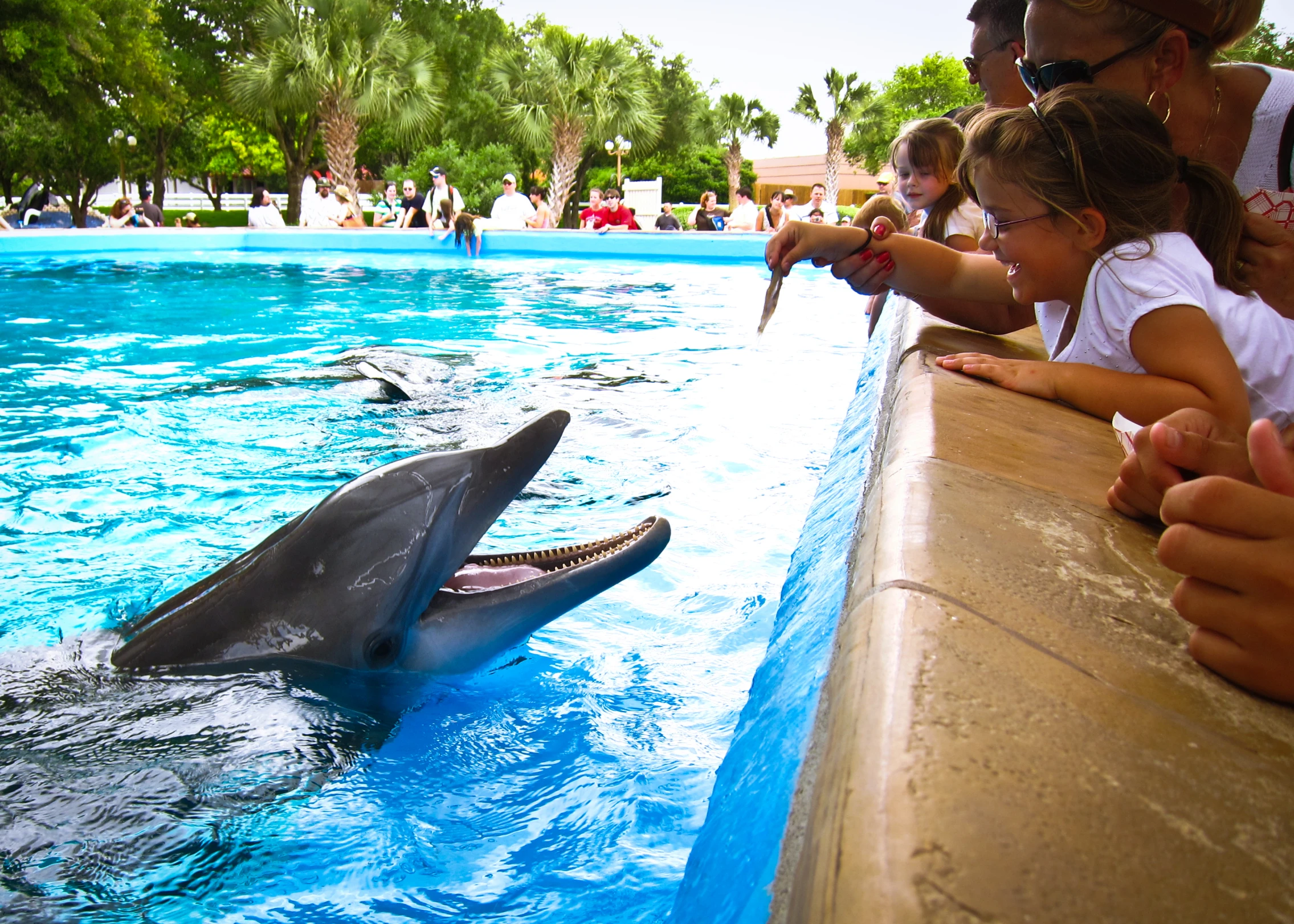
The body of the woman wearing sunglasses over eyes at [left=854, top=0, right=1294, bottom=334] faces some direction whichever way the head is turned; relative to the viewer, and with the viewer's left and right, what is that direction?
facing to the left of the viewer

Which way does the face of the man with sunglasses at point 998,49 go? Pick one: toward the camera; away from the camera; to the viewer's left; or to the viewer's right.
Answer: to the viewer's left

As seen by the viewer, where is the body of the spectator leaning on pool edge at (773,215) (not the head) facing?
toward the camera

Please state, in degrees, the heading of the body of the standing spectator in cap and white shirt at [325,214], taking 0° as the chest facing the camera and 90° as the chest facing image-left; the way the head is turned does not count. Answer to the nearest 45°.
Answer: approximately 0°

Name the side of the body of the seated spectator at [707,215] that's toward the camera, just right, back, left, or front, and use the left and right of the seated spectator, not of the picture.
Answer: front

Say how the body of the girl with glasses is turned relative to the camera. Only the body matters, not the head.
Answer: to the viewer's left

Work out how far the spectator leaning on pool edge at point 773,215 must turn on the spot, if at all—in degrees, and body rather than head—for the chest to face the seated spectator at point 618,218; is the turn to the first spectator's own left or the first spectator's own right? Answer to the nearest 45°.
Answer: approximately 90° to the first spectator's own right

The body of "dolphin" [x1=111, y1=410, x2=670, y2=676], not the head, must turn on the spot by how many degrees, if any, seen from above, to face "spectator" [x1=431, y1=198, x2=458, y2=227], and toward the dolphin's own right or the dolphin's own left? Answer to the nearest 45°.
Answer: approximately 90° to the dolphin's own left

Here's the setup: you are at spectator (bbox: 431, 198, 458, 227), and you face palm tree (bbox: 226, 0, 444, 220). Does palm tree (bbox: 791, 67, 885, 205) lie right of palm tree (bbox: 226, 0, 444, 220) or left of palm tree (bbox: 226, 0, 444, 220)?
right

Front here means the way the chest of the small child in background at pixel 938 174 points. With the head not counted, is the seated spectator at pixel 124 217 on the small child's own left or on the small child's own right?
on the small child's own right

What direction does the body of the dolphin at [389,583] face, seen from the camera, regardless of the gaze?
to the viewer's right

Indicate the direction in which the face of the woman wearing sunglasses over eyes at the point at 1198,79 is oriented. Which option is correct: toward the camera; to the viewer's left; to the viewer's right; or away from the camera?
to the viewer's left

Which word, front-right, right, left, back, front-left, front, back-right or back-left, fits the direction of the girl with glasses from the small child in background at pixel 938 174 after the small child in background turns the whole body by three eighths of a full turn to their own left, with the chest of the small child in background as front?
right

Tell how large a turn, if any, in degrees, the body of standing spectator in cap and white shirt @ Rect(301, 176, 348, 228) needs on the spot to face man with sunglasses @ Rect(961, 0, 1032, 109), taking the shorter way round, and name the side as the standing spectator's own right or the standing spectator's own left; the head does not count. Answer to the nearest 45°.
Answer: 0° — they already face them

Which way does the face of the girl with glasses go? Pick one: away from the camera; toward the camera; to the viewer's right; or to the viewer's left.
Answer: to the viewer's left
